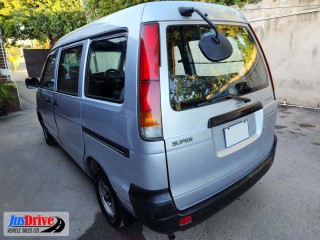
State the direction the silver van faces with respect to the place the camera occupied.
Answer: facing away from the viewer and to the left of the viewer
